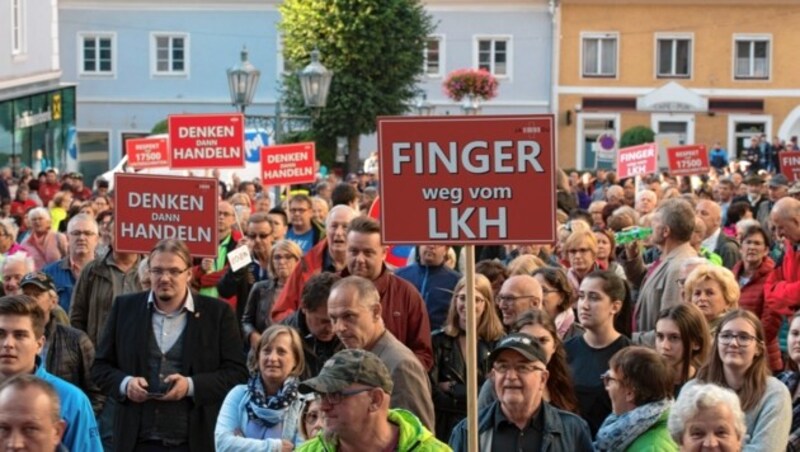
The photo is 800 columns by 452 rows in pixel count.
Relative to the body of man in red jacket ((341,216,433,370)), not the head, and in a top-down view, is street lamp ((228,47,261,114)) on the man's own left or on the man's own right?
on the man's own right

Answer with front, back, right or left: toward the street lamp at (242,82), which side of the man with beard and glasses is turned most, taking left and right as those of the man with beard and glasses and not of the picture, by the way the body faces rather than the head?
back

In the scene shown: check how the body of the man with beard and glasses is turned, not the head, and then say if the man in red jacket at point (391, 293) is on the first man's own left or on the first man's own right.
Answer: on the first man's own left

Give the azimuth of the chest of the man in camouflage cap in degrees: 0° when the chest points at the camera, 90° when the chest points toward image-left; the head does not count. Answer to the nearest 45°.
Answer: approximately 45°

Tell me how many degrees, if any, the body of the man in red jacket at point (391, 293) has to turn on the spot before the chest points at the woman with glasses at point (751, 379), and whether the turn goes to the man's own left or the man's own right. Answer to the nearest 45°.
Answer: approximately 90° to the man's own left

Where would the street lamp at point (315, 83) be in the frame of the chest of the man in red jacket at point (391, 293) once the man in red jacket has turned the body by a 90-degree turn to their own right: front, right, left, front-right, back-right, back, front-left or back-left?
front-right

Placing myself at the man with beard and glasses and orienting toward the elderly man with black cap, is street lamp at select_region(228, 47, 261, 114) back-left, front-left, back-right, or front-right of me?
back-left
